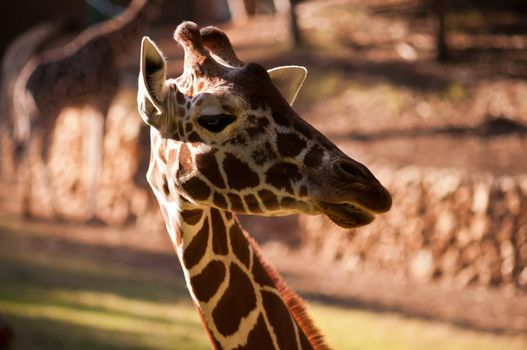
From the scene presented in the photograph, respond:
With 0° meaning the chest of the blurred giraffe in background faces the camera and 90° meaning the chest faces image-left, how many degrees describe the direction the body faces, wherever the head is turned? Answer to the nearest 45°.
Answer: approximately 270°

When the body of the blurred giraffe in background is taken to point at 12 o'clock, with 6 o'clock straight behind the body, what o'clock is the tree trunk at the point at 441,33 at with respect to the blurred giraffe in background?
The tree trunk is roughly at 12 o'clock from the blurred giraffe in background.

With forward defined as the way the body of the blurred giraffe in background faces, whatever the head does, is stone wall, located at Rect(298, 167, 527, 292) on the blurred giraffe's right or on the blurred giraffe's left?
on the blurred giraffe's right
